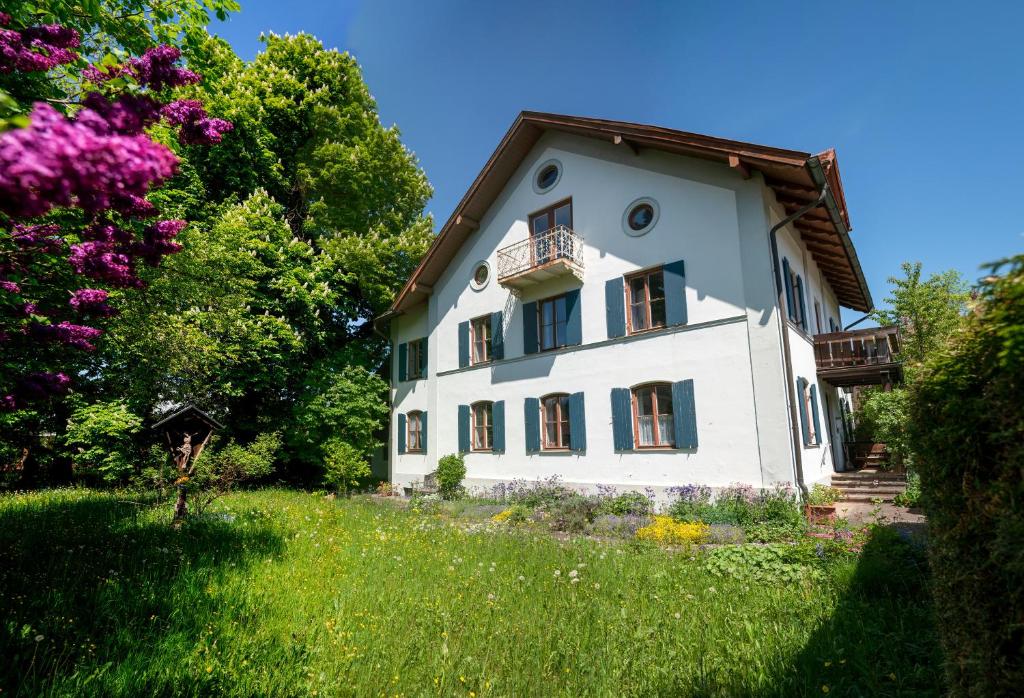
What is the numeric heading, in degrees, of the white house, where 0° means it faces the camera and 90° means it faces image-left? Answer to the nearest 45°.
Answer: approximately 45°

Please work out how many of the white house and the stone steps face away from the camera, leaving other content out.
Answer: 0

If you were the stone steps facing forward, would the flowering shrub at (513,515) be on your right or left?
on your right

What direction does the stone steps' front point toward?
toward the camera

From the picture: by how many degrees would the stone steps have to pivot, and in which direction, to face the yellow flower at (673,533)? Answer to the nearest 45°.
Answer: approximately 45° to its right

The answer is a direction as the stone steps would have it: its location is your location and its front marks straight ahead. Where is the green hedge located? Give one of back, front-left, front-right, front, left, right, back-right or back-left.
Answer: front

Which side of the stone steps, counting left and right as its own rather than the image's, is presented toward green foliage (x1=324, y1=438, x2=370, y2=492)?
right

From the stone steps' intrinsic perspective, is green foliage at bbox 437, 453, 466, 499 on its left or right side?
on its right

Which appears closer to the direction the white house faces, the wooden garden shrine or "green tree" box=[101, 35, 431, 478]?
the wooden garden shrine
